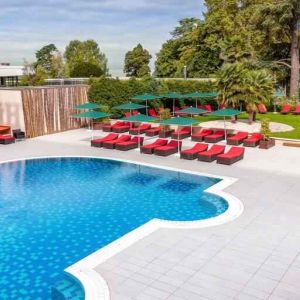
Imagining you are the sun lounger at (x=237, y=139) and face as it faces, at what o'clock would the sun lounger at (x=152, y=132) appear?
the sun lounger at (x=152, y=132) is roughly at 2 o'clock from the sun lounger at (x=237, y=139).

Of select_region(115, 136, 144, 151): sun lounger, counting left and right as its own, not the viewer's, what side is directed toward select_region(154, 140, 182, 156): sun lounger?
left

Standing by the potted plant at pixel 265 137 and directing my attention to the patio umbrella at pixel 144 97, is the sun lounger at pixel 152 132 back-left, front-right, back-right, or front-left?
front-left

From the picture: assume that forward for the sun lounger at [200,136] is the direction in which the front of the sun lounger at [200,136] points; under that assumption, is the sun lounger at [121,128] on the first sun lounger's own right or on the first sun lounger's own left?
on the first sun lounger's own right

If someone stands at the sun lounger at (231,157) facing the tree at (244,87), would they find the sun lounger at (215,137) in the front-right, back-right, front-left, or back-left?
front-left

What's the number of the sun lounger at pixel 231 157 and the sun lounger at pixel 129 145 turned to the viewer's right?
0

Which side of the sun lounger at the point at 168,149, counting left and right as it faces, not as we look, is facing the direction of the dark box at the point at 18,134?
right

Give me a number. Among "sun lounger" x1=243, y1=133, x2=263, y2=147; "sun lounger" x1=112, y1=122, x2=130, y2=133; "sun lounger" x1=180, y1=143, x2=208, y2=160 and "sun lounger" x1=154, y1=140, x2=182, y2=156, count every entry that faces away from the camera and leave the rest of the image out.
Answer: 0

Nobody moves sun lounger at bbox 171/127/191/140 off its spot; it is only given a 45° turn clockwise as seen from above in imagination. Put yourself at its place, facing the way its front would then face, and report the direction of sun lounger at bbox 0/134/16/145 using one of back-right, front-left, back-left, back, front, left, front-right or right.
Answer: front

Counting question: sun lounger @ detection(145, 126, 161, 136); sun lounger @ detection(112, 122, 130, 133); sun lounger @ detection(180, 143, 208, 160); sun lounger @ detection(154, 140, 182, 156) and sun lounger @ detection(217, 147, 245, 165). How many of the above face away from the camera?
0

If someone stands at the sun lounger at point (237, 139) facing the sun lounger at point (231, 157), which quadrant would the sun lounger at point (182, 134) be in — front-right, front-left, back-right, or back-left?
back-right

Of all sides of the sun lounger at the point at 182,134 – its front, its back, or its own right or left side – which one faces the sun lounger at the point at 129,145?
front

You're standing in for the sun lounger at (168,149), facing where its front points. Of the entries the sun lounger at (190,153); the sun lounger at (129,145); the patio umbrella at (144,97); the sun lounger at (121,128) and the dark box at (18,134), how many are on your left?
1

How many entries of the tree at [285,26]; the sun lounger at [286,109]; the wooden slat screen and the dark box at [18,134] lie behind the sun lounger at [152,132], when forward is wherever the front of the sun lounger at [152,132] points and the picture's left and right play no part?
2

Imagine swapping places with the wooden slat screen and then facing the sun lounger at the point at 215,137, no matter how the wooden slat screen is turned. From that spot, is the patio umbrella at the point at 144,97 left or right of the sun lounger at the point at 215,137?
left

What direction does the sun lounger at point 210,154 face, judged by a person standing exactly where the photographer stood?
facing the viewer and to the left of the viewer

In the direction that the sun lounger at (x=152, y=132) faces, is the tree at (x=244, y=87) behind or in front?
behind

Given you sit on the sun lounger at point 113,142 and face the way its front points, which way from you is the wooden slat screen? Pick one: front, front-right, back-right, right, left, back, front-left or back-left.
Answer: right
